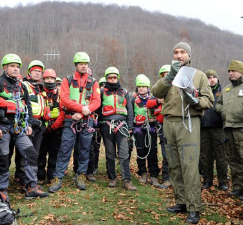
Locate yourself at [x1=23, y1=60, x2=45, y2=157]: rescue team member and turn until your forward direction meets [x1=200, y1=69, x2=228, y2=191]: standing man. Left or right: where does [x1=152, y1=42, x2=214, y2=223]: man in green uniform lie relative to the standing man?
right

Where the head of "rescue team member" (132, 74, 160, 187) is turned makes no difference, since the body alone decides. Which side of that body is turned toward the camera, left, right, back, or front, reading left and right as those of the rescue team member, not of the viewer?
front

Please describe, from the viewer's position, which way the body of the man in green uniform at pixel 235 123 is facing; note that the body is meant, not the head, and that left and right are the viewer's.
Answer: facing the viewer and to the left of the viewer

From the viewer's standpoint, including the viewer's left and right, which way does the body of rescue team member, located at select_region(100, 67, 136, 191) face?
facing the viewer

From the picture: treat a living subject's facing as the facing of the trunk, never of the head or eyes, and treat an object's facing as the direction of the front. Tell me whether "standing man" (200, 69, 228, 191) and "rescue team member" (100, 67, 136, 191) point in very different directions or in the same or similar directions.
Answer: same or similar directions

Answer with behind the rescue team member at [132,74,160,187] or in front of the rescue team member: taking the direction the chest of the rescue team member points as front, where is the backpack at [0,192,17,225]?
in front

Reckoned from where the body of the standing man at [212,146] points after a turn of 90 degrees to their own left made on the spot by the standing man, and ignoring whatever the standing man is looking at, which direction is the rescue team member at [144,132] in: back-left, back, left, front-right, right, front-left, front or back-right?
back

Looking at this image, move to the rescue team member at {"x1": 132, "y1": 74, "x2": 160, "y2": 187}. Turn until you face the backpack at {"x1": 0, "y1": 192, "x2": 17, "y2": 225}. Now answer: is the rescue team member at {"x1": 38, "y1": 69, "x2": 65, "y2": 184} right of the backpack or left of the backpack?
right

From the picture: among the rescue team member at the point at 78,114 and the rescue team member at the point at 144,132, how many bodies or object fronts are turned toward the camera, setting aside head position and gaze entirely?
2

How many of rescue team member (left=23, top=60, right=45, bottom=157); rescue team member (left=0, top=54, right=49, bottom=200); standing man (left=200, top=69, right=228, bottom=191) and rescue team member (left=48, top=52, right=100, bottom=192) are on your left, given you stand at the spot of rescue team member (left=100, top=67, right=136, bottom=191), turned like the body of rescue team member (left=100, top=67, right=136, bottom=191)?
1

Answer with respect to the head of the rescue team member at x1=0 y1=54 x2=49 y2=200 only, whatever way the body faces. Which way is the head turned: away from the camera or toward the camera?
toward the camera

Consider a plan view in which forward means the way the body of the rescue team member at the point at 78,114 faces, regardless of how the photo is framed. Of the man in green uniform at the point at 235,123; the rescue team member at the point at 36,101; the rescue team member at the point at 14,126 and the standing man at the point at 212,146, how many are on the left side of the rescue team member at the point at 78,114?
2
